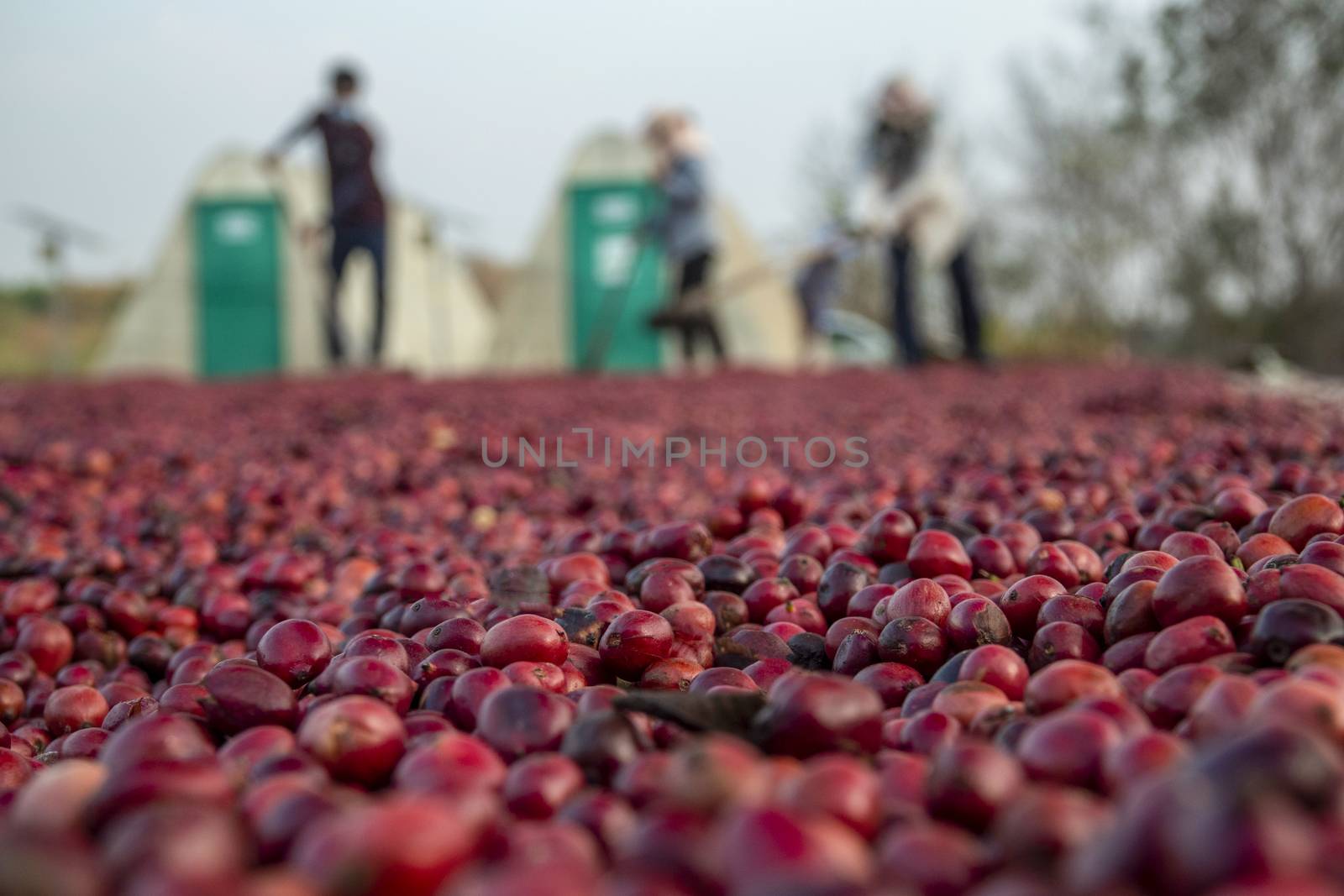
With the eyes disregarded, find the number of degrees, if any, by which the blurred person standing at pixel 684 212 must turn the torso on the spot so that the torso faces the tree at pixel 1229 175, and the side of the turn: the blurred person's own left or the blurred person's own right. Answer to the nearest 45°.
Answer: approximately 135° to the blurred person's own right

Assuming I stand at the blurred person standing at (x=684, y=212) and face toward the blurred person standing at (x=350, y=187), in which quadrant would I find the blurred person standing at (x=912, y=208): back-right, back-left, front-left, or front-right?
back-left

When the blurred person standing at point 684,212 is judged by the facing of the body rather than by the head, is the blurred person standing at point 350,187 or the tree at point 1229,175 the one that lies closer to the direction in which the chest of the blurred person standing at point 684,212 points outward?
the blurred person standing

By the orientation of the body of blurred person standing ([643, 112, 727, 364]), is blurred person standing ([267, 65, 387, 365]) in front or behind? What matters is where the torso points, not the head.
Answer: in front

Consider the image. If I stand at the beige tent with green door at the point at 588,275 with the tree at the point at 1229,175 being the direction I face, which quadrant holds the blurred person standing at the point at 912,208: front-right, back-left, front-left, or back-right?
front-right

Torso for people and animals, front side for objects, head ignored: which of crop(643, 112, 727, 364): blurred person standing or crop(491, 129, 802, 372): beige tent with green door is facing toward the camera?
the beige tent with green door

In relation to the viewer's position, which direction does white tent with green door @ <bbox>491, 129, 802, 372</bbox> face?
facing the viewer

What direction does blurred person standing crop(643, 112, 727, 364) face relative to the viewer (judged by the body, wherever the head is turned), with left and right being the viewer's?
facing to the left of the viewer

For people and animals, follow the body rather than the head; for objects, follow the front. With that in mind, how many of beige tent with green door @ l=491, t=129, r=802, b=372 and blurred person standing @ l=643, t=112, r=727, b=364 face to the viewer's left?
1

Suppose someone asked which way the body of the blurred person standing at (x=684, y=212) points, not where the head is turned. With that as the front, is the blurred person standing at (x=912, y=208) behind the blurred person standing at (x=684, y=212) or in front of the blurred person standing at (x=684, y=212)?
behind

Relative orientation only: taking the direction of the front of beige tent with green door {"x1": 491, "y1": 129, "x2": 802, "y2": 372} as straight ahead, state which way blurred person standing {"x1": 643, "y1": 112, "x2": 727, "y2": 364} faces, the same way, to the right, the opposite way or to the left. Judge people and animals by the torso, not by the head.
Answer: to the right
